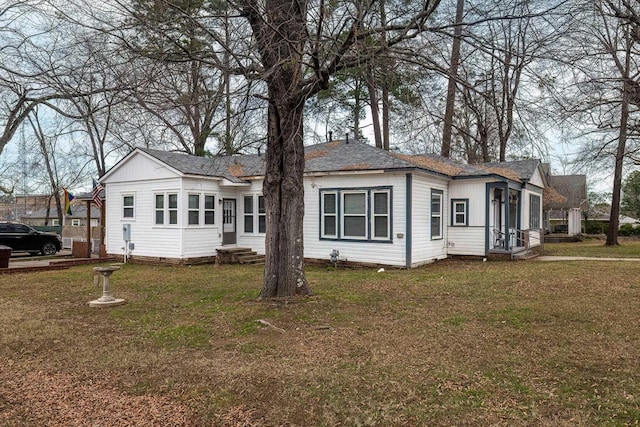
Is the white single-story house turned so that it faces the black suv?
no

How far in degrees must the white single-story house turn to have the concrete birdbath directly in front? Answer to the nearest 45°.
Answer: approximately 90° to its right

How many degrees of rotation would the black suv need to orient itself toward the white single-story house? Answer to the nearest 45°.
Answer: approximately 45° to its right

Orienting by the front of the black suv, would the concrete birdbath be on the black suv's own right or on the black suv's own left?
on the black suv's own right

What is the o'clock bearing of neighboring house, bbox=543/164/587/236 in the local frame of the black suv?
The neighboring house is roughly at 12 o'clock from the black suv.

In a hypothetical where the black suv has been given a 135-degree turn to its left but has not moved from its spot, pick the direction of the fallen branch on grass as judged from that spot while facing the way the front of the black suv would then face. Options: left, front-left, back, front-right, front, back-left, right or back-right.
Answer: back-left

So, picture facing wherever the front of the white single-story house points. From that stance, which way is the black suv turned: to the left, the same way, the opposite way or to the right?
to the left

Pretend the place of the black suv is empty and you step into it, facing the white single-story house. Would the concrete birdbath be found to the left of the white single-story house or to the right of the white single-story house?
right

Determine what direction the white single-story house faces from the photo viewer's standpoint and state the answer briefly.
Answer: facing the viewer and to the right of the viewer

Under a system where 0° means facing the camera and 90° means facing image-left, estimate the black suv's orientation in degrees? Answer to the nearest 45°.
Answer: approximately 270°

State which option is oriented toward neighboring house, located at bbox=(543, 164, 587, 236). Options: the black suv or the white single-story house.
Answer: the black suv

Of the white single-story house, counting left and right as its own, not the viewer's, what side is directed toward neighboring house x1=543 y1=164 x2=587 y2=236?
left

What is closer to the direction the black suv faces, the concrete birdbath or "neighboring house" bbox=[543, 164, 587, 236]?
the neighboring house

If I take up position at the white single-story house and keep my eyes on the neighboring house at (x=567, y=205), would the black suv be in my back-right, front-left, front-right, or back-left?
back-left

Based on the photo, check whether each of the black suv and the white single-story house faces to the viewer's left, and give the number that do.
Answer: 0
